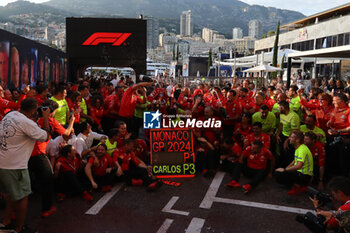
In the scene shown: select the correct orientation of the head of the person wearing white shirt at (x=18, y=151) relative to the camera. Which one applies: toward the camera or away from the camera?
away from the camera

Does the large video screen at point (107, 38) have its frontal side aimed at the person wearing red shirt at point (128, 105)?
yes

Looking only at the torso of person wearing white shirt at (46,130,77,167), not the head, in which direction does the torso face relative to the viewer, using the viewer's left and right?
facing to the right of the viewer

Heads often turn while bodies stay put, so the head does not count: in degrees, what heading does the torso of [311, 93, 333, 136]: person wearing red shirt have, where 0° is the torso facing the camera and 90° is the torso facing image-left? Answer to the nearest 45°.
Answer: approximately 45°

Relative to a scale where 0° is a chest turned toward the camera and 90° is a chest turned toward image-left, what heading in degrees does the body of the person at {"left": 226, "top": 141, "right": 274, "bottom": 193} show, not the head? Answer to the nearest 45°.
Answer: approximately 45°

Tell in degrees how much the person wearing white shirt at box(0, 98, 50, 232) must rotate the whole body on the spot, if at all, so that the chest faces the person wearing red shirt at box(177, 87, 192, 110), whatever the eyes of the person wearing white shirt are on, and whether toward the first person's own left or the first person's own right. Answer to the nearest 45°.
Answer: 0° — they already face them

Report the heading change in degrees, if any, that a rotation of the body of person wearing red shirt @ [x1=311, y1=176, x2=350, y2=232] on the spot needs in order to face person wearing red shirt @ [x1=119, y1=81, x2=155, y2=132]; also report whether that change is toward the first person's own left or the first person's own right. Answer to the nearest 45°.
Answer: approximately 45° to the first person's own right

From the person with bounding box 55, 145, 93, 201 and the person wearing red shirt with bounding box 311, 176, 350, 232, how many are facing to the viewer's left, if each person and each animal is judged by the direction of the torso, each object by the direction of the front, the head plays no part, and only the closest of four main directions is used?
1

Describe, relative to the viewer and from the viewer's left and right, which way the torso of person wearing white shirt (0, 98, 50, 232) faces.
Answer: facing away from the viewer and to the right of the viewer

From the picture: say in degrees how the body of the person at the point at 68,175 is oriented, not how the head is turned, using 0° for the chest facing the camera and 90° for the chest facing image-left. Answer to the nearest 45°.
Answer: approximately 315°

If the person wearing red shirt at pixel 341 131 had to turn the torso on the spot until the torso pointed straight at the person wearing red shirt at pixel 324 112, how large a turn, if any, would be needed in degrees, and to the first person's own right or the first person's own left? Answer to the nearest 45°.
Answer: approximately 90° to the first person's own right
